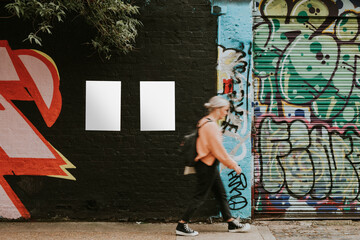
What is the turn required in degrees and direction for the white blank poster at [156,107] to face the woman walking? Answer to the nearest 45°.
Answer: approximately 45° to its left

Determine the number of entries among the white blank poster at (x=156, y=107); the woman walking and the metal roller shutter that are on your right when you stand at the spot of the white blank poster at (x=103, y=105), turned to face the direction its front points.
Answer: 0

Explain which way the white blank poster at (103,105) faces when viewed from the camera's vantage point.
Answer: facing the viewer

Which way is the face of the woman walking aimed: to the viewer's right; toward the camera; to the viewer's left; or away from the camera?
to the viewer's right

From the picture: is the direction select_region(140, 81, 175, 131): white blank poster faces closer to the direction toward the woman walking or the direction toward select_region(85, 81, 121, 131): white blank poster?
the woman walking

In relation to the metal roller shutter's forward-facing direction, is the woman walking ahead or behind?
ahead

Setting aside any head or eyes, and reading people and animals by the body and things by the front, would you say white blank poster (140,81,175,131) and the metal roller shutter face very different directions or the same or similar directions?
same or similar directions

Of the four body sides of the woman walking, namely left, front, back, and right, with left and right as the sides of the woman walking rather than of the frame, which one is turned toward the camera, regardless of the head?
right

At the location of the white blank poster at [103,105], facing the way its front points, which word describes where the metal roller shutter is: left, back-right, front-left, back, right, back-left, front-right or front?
left

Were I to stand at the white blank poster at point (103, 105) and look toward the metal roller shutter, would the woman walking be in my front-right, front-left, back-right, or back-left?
front-right

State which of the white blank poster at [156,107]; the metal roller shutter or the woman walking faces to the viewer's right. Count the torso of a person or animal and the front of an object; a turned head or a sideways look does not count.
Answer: the woman walking

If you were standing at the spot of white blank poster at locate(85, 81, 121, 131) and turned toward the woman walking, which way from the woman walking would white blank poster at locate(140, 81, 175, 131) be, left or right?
left

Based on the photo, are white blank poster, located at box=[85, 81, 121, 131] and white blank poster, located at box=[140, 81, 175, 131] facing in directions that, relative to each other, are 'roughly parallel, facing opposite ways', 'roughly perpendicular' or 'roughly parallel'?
roughly parallel

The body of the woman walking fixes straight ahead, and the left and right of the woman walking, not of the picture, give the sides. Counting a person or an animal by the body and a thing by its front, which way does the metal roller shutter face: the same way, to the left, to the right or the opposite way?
to the right

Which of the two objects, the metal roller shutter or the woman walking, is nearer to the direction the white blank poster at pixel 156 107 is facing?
the woman walking

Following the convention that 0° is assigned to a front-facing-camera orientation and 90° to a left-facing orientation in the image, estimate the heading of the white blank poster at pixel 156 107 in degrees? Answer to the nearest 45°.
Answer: approximately 0°

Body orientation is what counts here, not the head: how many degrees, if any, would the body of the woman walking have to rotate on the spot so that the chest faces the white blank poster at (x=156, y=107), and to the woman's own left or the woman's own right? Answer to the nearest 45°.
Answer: approximately 135° to the woman's own left

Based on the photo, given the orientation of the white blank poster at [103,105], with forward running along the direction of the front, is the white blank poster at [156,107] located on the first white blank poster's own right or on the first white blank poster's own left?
on the first white blank poster's own left
